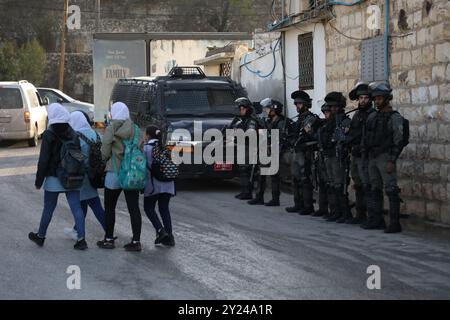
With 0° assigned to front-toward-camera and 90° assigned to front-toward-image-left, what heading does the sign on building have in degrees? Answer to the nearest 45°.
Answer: approximately 0°

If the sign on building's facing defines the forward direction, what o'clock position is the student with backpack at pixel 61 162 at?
The student with backpack is roughly at 12 o'clock from the sign on building.

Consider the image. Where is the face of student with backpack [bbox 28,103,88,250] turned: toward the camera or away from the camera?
away from the camera

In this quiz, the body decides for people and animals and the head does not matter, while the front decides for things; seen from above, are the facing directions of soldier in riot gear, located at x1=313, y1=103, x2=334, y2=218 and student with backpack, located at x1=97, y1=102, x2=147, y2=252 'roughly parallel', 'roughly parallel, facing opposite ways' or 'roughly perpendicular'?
roughly perpendicular

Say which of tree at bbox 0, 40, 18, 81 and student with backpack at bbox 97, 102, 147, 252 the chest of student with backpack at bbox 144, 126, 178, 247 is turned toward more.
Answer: the tree

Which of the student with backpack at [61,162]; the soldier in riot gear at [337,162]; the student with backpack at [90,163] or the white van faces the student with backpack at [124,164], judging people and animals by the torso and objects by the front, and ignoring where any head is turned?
the soldier in riot gear
